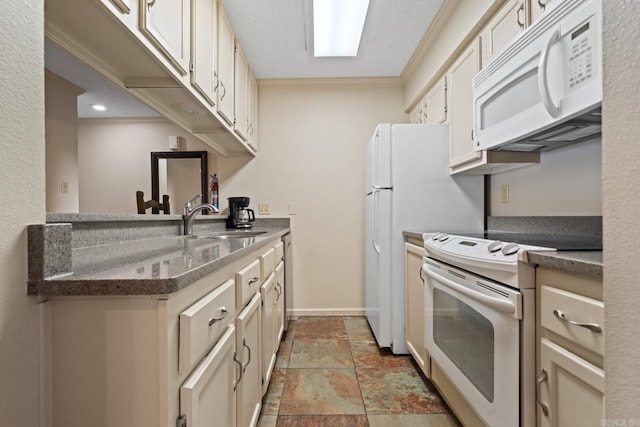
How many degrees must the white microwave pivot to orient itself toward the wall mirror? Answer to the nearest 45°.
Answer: approximately 45° to its right

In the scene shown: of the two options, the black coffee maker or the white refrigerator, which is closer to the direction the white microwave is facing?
the black coffee maker

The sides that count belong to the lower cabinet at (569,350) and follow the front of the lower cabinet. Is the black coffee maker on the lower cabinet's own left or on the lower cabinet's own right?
on the lower cabinet's own right

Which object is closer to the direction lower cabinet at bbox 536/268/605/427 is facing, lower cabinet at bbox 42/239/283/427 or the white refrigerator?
the lower cabinet

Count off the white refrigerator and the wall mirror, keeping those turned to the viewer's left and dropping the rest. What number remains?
1

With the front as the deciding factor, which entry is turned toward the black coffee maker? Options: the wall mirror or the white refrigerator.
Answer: the white refrigerator

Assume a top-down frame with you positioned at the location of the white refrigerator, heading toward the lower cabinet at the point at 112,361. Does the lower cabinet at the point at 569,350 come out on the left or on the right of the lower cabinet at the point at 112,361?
left

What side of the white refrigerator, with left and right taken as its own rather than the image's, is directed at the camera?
left
